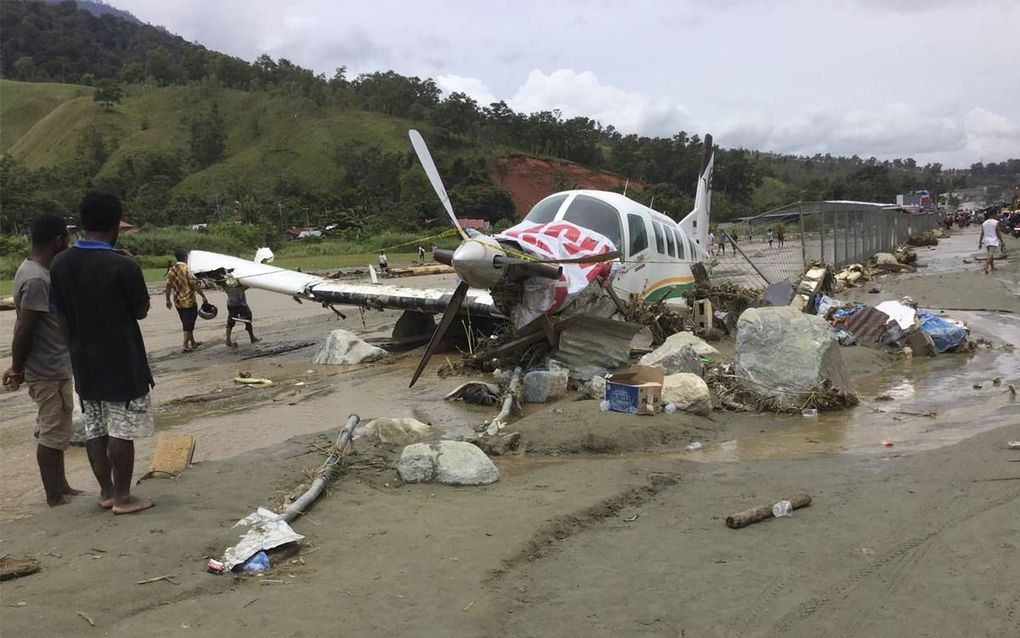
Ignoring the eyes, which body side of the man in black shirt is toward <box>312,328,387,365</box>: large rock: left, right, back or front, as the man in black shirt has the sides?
front

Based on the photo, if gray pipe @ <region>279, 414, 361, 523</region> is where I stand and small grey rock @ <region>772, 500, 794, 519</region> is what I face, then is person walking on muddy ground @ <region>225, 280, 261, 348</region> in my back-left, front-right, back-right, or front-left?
back-left

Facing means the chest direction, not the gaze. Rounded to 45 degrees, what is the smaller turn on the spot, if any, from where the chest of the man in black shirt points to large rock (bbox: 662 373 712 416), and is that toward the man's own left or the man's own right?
approximately 45° to the man's own right

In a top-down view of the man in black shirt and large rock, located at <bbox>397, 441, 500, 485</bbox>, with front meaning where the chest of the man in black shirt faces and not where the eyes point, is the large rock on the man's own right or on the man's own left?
on the man's own right

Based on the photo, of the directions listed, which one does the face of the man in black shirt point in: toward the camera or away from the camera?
away from the camera

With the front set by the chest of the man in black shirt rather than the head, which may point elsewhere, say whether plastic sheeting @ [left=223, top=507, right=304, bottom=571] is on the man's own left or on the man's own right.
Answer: on the man's own right

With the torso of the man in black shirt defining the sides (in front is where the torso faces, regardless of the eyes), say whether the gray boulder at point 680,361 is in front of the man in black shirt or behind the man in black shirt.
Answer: in front

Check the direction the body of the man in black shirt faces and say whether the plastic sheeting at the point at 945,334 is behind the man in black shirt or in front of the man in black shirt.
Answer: in front

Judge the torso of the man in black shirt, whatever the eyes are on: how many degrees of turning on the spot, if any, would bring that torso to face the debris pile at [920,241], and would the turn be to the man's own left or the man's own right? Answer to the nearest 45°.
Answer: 0° — they already face it

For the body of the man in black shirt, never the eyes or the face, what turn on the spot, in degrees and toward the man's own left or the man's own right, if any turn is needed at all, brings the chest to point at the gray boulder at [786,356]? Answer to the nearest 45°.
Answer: approximately 45° to the man's own right

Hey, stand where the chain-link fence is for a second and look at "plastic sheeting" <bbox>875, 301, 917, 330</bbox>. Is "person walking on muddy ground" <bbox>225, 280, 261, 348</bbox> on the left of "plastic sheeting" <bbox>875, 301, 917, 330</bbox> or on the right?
right

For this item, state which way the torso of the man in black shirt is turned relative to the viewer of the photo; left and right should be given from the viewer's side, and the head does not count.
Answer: facing away from the viewer and to the right of the viewer

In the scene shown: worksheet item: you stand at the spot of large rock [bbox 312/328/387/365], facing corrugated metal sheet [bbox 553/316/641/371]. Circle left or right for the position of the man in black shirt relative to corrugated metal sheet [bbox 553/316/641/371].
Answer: right
